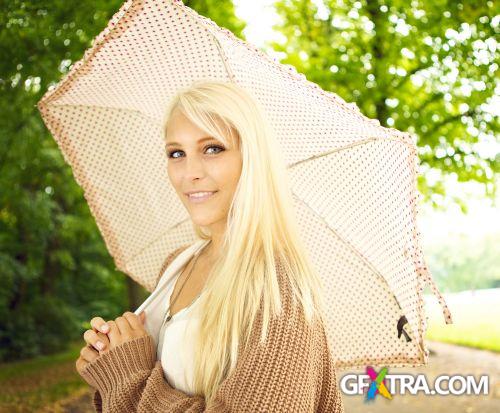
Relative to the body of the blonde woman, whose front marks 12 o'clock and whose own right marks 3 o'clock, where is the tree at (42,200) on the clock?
The tree is roughly at 4 o'clock from the blonde woman.

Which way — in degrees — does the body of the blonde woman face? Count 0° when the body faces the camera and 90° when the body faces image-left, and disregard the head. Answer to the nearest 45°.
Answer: approximately 45°

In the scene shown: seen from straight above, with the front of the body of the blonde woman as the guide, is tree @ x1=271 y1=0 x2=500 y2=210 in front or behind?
behind

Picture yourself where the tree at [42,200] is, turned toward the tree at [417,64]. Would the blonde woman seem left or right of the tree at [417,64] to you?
right
